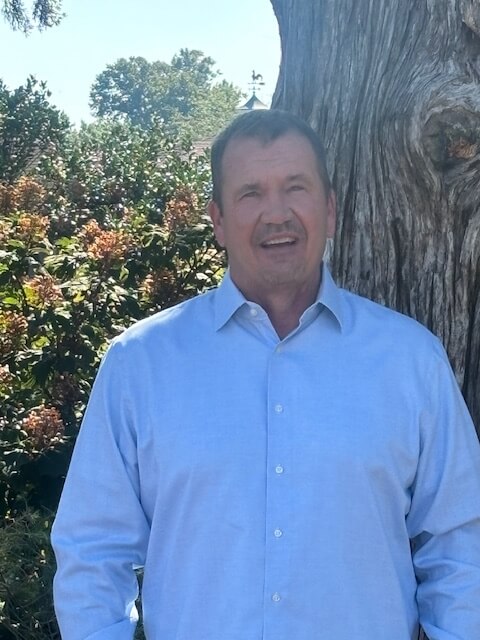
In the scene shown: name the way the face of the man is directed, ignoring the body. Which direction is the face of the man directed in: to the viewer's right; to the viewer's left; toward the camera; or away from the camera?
toward the camera

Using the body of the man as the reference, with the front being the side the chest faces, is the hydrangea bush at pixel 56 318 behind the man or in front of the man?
behind

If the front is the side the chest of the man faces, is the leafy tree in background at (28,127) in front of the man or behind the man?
behind

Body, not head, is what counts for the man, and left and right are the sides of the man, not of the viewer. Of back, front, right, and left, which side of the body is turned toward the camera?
front
